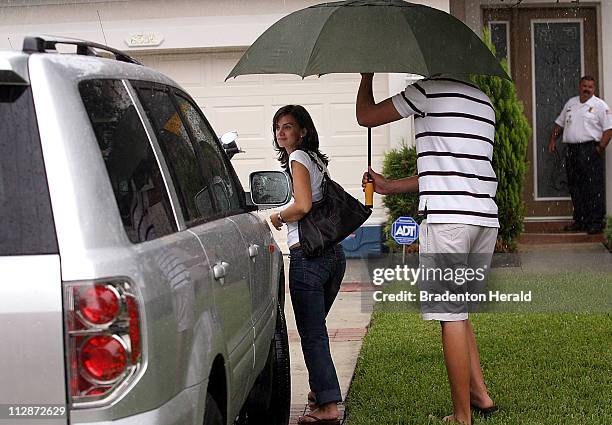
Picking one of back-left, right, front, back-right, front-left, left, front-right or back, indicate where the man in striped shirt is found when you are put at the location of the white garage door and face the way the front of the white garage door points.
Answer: front

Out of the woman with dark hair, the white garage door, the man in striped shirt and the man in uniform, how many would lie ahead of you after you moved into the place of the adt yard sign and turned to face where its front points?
2

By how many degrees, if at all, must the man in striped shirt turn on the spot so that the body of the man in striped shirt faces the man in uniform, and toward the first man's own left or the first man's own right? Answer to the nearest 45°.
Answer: approximately 45° to the first man's own right

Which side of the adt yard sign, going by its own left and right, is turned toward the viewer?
front

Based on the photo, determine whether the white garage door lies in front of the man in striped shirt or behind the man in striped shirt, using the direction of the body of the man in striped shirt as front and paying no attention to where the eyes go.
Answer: in front

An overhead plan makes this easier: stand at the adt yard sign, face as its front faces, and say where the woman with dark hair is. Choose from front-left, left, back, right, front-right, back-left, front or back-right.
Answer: front

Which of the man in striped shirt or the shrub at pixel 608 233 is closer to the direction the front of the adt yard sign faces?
the man in striped shirt

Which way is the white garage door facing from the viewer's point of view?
toward the camera

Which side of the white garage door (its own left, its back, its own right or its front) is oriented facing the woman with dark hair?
front

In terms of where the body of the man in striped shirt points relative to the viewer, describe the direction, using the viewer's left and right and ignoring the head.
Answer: facing away from the viewer and to the left of the viewer
